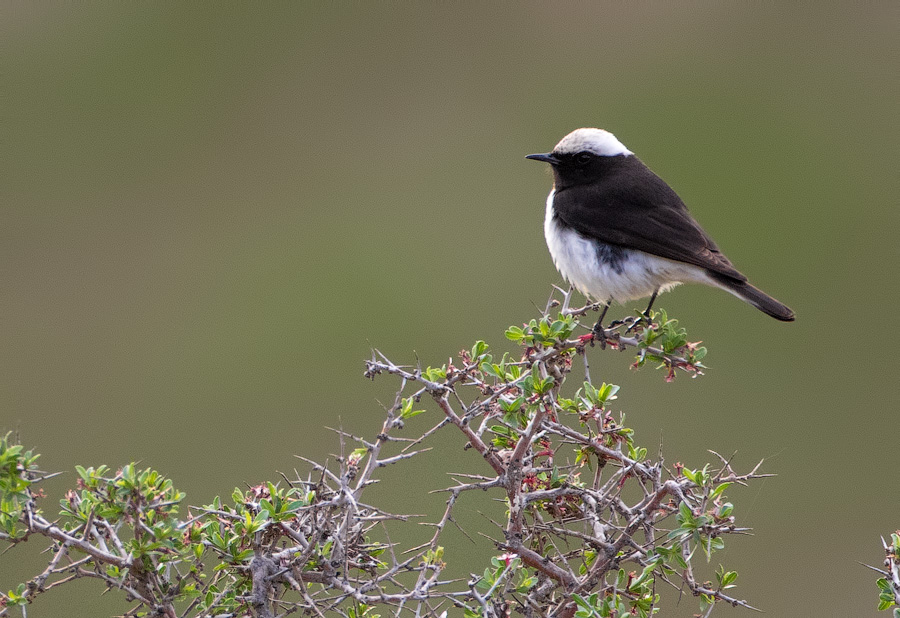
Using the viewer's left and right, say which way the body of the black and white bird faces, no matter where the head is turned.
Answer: facing to the left of the viewer
